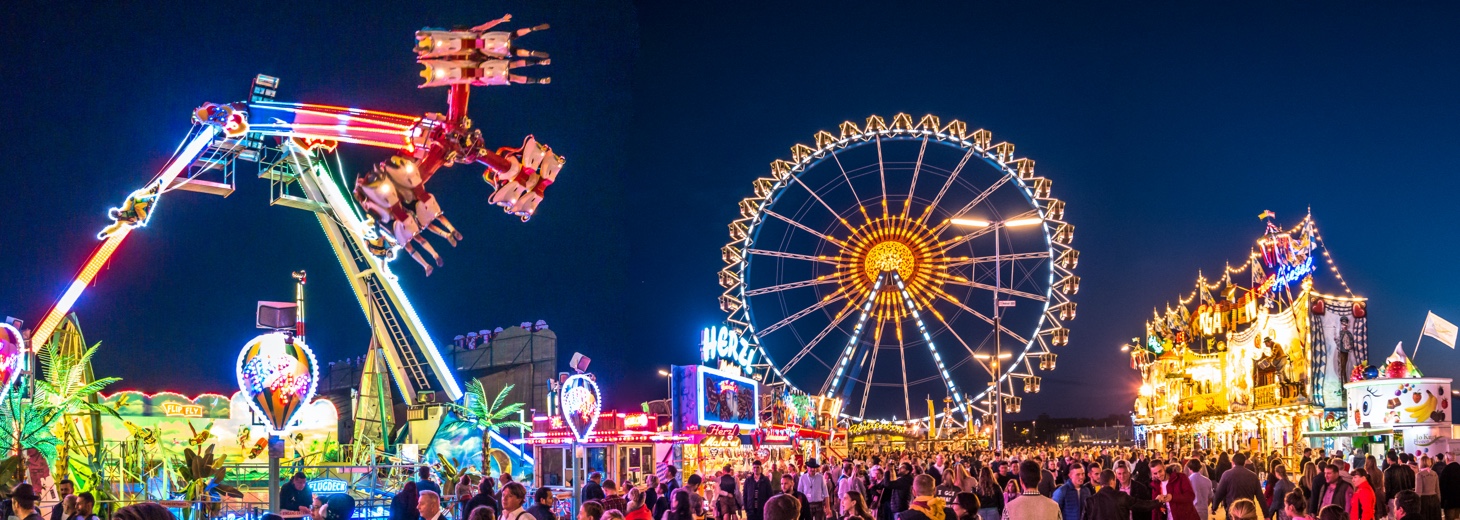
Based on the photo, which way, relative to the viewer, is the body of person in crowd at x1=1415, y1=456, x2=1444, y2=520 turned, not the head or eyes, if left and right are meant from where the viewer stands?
facing away from the viewer

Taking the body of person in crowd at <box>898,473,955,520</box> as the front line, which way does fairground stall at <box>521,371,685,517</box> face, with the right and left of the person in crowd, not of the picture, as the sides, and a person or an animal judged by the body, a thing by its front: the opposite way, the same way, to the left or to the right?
the opposite way

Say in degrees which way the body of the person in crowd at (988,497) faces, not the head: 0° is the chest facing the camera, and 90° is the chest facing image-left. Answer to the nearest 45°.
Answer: approximately 180°

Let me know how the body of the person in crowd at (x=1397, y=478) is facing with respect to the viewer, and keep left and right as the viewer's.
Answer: facing away from the viewer

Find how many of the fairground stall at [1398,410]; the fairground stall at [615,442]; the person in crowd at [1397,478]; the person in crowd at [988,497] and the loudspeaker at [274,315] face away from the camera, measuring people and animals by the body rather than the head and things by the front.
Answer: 2

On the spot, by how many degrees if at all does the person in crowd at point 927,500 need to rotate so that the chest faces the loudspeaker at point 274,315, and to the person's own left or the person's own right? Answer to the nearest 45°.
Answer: approximately 45° to the person's own left

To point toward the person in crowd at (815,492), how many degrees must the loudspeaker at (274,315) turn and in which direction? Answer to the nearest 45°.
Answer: approximately 90° to its left

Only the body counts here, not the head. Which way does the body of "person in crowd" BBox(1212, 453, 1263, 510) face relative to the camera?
away from the camera

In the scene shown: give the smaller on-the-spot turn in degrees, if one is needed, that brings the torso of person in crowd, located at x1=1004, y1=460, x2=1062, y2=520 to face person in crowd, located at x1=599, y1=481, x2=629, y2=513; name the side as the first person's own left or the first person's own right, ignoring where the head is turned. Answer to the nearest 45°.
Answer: approximately 45° to the first person's own left

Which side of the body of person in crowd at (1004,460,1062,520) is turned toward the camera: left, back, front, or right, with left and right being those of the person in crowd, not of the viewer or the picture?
back

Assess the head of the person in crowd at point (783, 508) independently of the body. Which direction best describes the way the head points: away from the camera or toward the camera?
away from the camera

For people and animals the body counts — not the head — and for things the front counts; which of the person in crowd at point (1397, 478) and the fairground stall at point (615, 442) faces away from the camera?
the person in crowd

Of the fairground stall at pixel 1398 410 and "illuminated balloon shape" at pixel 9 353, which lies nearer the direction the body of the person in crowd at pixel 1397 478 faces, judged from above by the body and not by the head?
the fairground stall

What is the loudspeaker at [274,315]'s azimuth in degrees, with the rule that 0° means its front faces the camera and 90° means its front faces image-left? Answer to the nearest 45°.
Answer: approximately 0°
